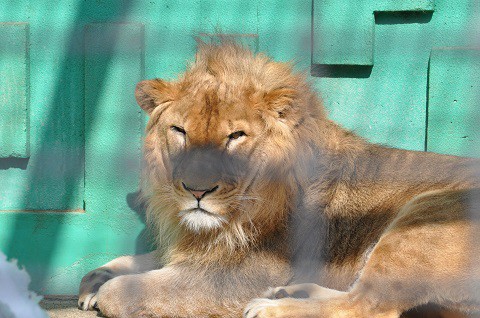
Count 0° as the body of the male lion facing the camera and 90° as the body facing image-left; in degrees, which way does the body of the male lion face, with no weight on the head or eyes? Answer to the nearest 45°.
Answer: approximately 45°
